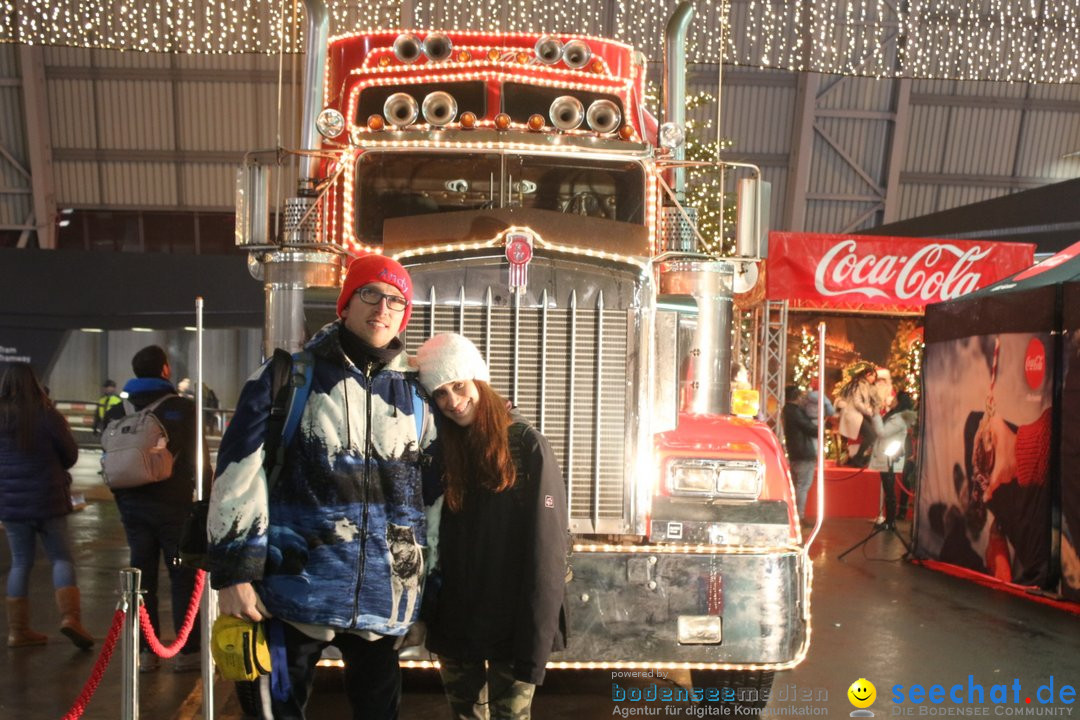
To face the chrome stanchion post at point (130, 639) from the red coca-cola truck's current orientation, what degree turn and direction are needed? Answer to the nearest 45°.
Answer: approximately 45° to its right

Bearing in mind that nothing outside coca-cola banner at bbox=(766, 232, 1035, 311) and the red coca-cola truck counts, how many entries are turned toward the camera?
2

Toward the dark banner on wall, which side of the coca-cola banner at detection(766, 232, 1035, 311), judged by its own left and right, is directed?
right

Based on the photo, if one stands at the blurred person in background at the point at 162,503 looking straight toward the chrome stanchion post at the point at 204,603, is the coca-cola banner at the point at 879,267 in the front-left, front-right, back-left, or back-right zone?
back-left

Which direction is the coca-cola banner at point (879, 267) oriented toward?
toward the camera

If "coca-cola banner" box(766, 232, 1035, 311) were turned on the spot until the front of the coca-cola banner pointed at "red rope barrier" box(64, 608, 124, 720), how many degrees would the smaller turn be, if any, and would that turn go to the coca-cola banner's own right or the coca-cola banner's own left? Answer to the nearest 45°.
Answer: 0° — it already faces it

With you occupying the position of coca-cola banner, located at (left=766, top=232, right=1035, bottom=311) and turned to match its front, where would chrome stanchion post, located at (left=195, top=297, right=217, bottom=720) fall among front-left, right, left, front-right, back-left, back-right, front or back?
front

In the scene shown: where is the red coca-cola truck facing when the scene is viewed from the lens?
facing the viewer

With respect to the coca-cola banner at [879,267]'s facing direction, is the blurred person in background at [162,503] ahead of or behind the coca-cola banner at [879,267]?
ahead

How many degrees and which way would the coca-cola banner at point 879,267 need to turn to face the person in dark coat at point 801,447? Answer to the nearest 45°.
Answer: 0° — it already faces them

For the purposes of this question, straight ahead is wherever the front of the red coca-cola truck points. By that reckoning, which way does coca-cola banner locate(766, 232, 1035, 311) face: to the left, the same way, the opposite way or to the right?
the same way

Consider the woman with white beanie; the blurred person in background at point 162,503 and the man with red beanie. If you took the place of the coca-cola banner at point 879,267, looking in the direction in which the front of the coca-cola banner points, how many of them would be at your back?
0

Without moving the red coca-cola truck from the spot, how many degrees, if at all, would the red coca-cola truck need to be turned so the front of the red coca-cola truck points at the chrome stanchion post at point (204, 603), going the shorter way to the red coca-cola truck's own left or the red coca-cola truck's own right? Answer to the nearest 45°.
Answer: approximately 45° to the red coca-cola truck's own right

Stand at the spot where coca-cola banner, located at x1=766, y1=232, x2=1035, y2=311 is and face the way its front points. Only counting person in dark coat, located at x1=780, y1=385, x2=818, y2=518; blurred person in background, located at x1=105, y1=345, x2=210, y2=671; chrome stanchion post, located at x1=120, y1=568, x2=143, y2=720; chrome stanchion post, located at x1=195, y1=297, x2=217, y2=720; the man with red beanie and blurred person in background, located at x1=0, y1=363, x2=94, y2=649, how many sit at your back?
0

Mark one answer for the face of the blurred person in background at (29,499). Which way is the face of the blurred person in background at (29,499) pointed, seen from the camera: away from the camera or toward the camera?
away from the camera

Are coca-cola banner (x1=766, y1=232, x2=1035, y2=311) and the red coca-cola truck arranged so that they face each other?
no

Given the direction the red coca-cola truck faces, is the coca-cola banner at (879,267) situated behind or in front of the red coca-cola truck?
behind

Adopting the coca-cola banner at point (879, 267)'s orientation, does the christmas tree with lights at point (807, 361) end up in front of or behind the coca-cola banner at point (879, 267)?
behind
